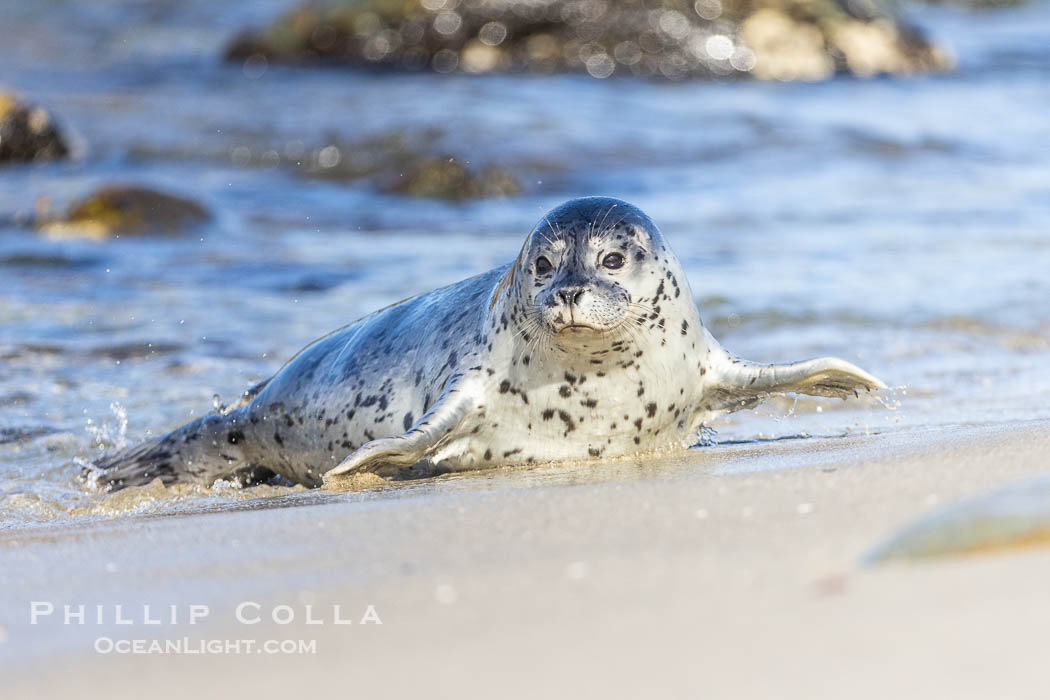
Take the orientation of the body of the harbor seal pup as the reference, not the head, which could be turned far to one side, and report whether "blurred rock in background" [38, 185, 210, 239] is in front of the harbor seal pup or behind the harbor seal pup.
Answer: behind

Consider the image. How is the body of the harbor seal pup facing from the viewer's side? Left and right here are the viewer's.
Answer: facing the viewer and to the right of the viewer

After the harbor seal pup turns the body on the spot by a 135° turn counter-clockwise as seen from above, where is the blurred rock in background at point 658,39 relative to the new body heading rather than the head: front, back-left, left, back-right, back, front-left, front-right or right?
front
